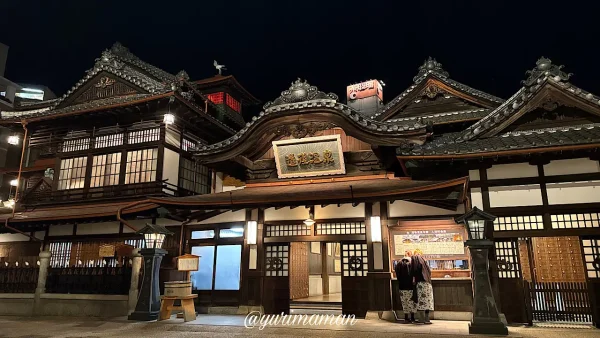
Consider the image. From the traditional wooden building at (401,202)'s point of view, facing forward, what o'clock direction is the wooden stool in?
The wooden stool is roughly at 3 o'clock from the traditional wooden building.

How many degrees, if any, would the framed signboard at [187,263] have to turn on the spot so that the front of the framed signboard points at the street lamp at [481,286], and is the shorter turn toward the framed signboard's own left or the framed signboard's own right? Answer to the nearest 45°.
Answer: approximately 45° to the framed signboard's own left

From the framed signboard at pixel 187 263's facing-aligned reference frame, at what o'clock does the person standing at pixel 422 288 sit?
The person standing is roughly at 10 o'clock from the framed signboard.

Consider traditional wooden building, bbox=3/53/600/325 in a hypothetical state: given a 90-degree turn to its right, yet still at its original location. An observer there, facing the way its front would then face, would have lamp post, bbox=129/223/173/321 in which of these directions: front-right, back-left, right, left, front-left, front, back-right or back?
front

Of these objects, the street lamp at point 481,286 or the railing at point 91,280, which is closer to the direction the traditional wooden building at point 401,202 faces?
the street lamp

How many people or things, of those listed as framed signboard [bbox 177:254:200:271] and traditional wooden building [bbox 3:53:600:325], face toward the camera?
2

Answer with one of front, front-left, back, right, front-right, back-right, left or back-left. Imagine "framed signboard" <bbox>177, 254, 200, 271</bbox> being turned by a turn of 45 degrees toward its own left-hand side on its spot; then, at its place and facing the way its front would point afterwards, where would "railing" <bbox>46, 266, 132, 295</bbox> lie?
back

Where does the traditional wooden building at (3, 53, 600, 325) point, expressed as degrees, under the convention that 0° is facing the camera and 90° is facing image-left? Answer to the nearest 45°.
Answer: approximately 0°

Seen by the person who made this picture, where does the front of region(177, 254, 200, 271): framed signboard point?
facing the viewer

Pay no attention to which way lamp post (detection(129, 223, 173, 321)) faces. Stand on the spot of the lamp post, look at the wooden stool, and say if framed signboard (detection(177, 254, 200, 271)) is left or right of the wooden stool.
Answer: left

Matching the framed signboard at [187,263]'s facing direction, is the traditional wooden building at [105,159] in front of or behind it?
behind
